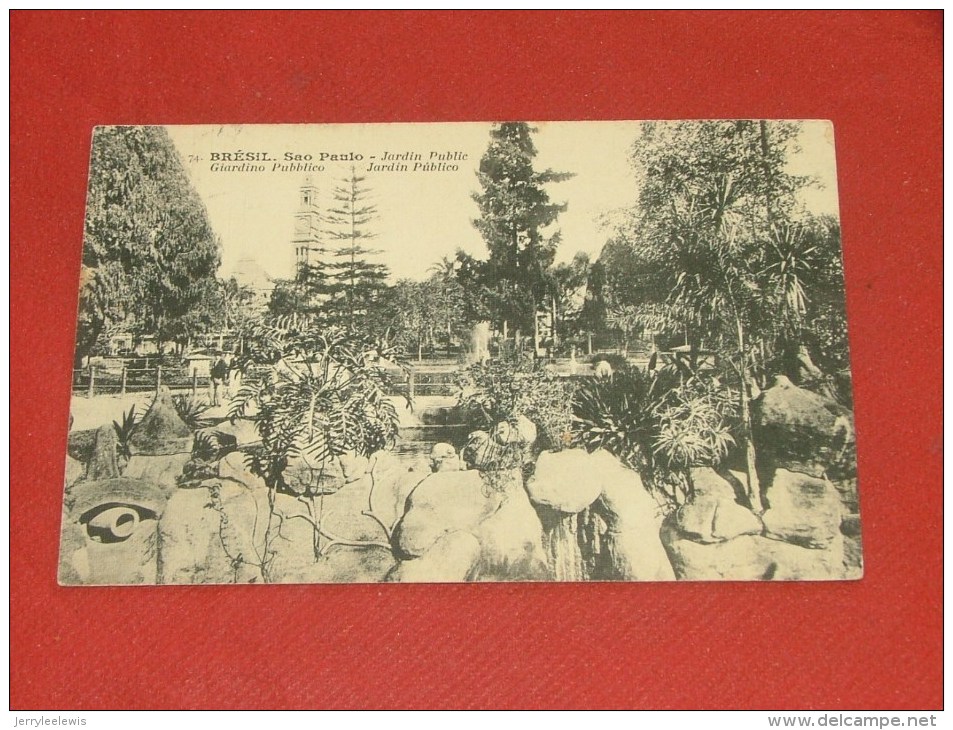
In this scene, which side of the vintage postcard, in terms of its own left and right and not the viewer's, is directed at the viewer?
front
